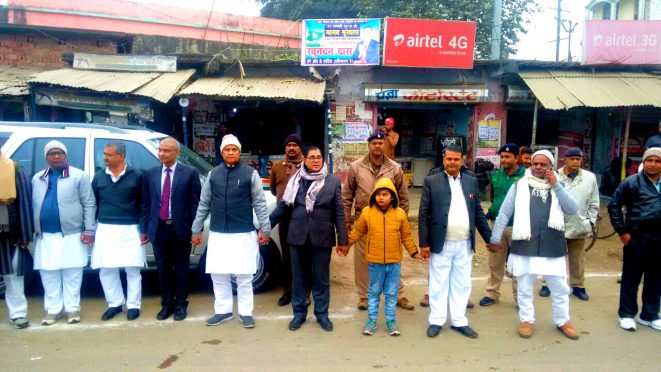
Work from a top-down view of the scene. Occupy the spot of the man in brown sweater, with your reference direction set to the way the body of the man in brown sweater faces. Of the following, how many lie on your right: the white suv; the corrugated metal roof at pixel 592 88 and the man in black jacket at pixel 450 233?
1

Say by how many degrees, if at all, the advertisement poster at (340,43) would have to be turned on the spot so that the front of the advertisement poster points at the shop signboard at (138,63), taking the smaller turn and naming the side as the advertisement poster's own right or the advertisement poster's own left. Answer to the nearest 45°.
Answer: approximately 90° to the advertisement poster's own right

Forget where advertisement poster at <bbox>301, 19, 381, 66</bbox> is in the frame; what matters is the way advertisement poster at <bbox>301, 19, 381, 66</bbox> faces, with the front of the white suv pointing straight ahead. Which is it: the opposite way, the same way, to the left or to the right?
to the right

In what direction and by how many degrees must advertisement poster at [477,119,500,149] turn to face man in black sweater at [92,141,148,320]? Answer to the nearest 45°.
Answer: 0° — it already faces them

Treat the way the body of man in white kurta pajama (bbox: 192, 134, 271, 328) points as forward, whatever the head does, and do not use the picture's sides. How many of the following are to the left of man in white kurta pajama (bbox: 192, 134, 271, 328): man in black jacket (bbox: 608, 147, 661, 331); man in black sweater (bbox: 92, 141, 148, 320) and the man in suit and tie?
1

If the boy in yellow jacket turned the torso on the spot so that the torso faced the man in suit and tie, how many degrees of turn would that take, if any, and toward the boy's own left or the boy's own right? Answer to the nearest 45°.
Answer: approximately 90° to the boy's own right

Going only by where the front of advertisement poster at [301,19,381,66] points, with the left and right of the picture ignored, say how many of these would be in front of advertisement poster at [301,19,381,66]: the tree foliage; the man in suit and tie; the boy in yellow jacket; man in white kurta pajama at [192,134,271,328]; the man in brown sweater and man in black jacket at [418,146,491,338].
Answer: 5

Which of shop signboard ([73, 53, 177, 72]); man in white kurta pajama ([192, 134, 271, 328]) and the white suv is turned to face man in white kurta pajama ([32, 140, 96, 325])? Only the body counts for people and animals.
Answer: the shop signboard

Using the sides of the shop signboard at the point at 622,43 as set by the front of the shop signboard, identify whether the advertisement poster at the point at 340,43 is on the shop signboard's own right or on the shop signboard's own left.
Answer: on the shop signboard's own right

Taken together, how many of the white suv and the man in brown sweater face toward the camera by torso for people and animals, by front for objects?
1

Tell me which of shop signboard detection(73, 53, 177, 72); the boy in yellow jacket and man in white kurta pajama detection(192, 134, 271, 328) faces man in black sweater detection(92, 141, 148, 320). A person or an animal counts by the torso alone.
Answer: the shop signboard

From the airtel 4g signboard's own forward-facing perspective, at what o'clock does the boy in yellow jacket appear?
The boy in yellow jacket is roughly at 12 o'clock from the airtel 4g signboard.
